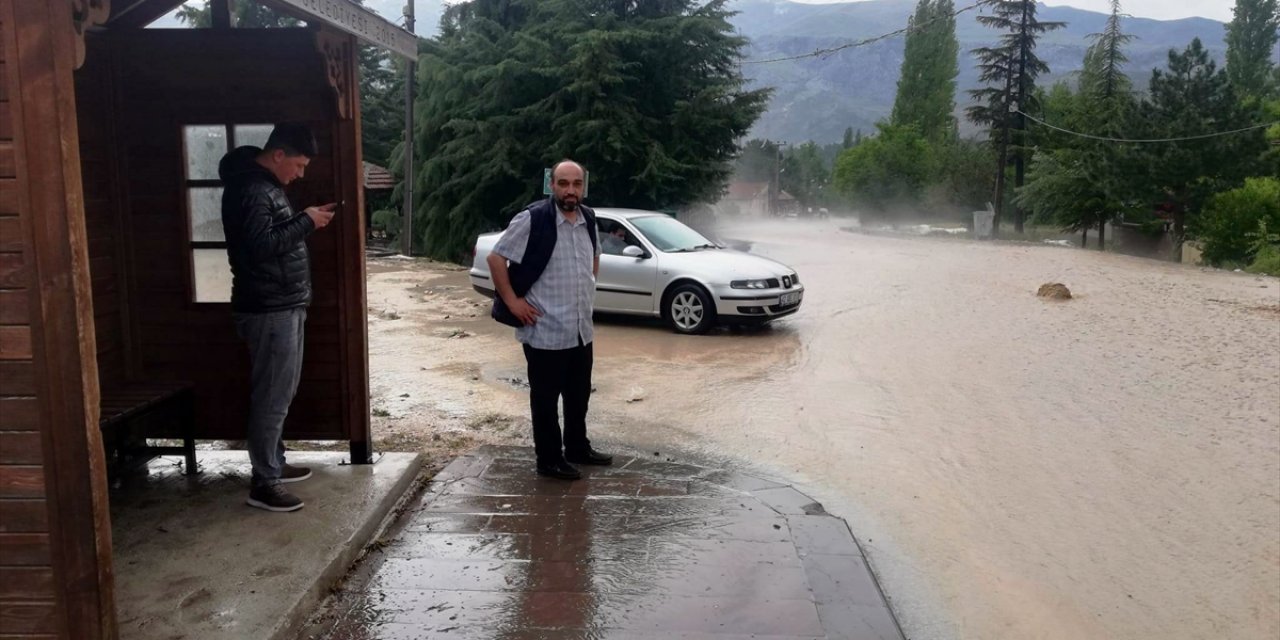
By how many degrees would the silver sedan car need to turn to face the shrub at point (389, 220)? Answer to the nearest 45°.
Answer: approximately 180°

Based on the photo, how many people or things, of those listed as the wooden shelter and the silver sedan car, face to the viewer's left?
0

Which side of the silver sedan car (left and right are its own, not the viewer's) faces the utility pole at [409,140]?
back

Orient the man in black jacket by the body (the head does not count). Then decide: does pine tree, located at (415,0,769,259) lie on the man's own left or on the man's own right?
on the man's own left

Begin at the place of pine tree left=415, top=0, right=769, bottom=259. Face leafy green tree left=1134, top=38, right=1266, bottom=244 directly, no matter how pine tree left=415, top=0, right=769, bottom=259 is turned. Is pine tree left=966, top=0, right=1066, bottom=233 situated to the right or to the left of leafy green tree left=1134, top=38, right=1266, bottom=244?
left

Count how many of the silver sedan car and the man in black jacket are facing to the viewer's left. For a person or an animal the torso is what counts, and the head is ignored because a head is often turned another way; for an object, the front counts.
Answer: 0

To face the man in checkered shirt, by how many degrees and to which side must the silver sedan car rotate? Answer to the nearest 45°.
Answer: approximately 45° to its right

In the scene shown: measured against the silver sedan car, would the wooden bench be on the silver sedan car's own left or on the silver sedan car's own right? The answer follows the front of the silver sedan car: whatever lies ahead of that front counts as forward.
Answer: on the silver sedan car's own right

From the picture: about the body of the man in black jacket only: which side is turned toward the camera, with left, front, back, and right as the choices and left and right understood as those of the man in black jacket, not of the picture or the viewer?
right

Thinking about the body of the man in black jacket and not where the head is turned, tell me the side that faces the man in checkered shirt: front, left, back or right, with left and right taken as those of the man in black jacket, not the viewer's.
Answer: front

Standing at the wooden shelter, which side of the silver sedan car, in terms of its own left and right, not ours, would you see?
right

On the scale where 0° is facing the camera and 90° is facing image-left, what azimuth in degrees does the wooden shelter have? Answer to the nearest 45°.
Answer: approximately 315°

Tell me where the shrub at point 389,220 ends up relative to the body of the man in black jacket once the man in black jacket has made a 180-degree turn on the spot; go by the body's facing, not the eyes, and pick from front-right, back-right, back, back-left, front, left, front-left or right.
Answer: right

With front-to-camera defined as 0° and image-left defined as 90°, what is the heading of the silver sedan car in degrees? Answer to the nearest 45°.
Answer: approximately 315°
